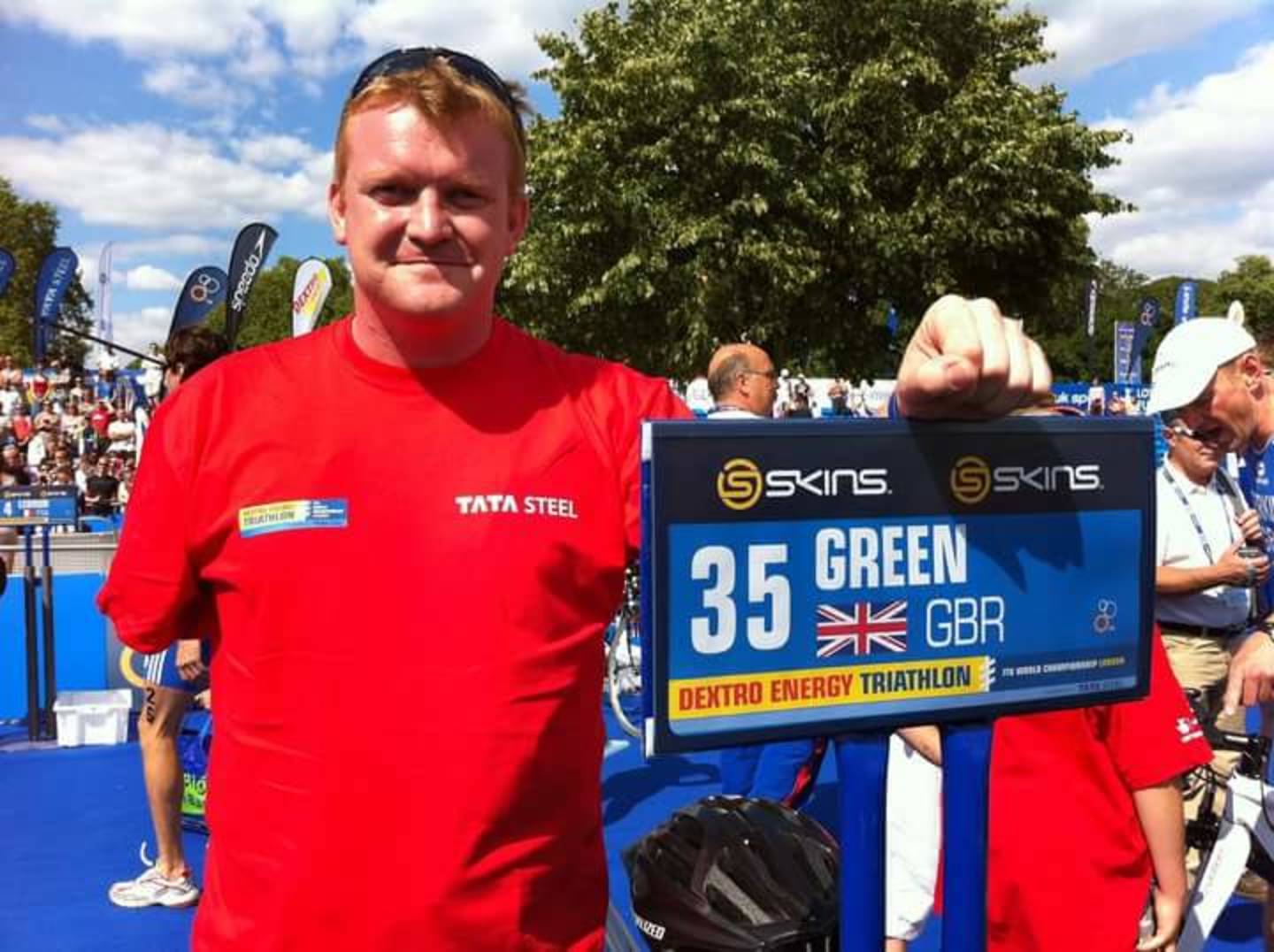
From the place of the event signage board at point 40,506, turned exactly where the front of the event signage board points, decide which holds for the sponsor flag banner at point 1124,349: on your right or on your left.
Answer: on your left

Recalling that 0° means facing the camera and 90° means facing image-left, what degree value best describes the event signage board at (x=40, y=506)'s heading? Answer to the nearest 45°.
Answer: approximately 0°

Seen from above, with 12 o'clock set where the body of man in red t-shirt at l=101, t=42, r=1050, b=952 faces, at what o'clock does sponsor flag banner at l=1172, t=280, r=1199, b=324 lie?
The sponsor flag banner is roughly at 7 o'clock from the man in red t-shirt.

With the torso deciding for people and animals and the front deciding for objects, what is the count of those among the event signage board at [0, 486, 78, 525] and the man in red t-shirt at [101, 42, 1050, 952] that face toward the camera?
2

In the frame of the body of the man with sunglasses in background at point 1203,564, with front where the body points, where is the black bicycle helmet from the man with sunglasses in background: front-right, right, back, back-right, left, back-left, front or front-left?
front-right

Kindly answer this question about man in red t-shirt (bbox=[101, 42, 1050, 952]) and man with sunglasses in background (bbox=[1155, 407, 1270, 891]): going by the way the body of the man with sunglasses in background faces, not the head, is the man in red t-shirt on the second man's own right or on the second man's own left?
on the second man's own right
